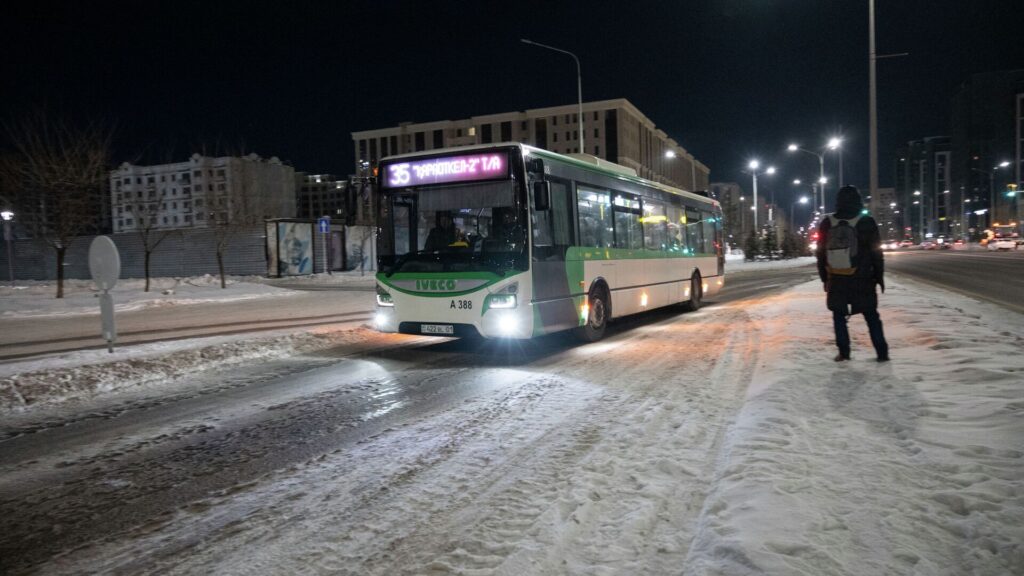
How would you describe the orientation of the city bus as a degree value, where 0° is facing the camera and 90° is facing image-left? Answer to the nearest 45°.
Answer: approximately 45°

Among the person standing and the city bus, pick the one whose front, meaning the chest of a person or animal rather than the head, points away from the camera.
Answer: the person standing

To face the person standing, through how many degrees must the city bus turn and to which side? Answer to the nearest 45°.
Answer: approximately 90° to its left

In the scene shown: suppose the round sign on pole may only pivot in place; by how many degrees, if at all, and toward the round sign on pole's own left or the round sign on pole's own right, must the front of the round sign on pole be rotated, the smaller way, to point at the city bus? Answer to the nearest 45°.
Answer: approximately 90° to the round sign on pole's own right

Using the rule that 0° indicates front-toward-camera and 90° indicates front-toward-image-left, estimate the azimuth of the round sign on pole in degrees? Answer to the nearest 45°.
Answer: approximately 225°

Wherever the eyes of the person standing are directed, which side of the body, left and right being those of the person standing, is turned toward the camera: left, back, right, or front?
back

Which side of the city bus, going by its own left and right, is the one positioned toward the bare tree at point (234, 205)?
right

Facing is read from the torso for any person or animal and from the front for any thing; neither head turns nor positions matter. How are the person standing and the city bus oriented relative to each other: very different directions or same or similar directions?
very different directions

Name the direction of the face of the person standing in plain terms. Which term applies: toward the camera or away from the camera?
away from the camera

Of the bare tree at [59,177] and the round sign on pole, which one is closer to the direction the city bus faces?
the round sign on pole

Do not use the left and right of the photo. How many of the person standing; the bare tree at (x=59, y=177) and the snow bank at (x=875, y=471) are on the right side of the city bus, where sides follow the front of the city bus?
1

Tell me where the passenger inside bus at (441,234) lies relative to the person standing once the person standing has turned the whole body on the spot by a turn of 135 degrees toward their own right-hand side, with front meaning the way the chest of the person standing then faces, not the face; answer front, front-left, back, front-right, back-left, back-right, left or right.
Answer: back-right

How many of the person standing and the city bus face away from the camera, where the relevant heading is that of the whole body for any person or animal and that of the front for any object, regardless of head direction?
1
